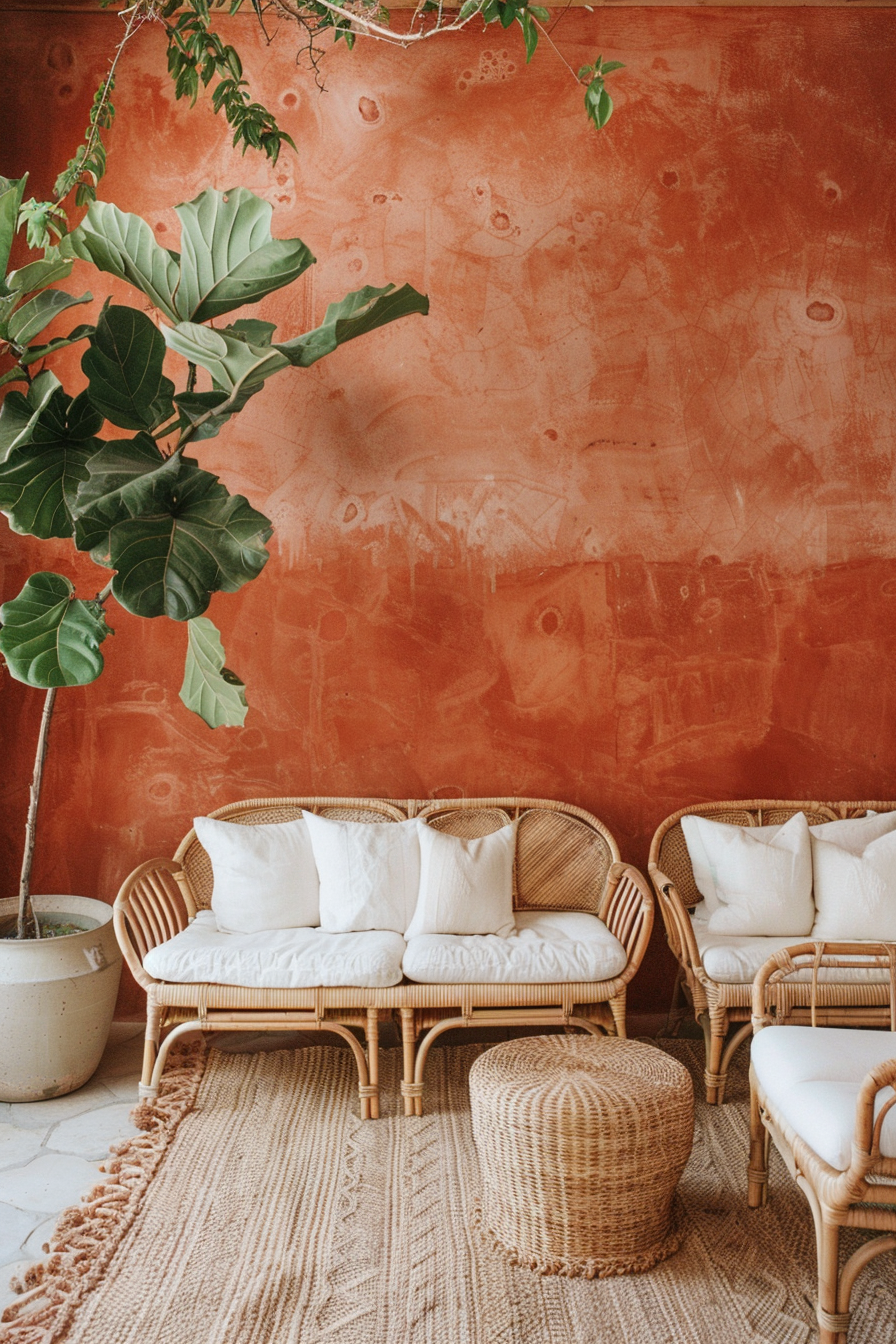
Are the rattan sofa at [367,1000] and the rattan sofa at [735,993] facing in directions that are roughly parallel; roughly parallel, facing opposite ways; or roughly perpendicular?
roughly parallel

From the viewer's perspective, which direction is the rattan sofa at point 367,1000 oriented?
toward the camera

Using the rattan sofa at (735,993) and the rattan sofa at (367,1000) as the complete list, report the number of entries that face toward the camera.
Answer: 2

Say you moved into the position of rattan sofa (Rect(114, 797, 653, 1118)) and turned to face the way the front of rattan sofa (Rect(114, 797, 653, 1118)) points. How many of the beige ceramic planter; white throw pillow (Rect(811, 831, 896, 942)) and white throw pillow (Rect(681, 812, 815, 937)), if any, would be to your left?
2

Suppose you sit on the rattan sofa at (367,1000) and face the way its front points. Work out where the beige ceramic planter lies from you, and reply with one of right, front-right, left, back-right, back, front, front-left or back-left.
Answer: right

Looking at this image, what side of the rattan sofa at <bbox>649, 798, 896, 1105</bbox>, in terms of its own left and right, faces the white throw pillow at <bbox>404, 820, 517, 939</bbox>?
right

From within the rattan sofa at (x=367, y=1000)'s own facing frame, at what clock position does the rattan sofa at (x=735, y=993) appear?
the rattan sofa at (x=735, y=993) is roughly at 9 o'clock from the rattan sofa at (x=367, y=1000).

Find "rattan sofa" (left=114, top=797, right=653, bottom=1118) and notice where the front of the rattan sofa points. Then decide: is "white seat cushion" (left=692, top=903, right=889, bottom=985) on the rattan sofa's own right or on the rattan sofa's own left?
on the rattan sofa's own left

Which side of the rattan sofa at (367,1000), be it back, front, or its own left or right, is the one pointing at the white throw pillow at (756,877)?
left

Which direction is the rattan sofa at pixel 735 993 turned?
toward the camera

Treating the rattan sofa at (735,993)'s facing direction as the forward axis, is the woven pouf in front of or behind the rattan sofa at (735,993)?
in front

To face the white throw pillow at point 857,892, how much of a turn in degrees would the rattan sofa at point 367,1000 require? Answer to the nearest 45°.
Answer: approximately 90° to its left
